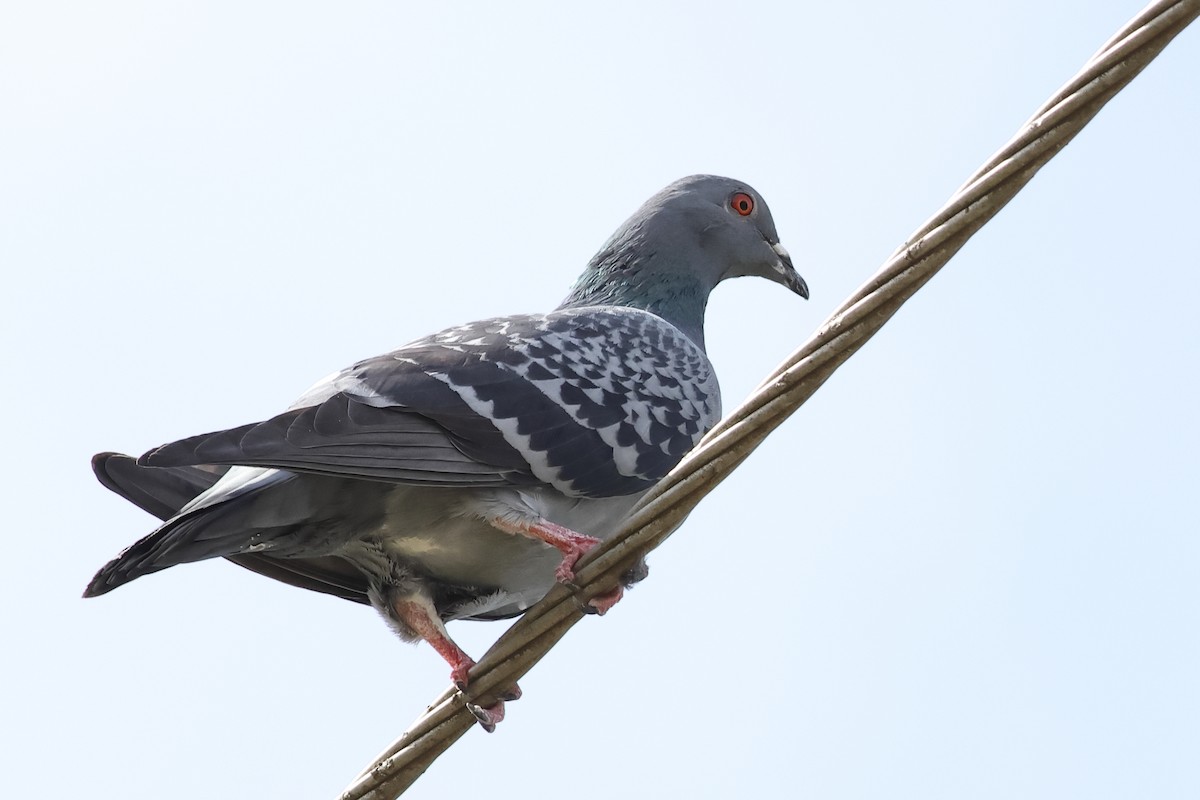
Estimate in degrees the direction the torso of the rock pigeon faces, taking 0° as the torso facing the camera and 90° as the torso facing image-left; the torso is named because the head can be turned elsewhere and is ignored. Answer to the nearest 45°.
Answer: approximately 270°
